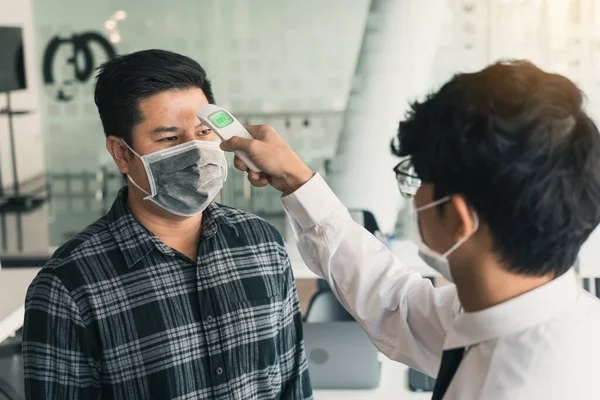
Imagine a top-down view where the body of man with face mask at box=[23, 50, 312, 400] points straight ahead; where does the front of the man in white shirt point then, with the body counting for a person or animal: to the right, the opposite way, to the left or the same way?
the opposite way

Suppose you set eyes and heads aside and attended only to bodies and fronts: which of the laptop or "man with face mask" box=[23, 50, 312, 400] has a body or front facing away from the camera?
the laptop

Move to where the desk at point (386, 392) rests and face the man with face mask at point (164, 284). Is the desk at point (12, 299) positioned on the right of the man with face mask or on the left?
right

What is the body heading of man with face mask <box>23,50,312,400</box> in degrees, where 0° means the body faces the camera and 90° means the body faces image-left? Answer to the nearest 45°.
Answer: approximately 315°

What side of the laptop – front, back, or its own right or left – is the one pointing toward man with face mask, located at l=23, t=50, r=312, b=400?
back

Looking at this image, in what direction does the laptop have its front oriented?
away from the camera

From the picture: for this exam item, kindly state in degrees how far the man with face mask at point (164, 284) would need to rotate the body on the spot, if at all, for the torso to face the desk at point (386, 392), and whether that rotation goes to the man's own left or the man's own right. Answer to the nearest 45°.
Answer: approximately 90° to the man's own left

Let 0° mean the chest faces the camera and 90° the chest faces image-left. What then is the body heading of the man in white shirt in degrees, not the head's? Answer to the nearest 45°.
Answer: approximately 135°

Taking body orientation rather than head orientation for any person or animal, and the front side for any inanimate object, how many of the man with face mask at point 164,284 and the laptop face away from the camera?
1

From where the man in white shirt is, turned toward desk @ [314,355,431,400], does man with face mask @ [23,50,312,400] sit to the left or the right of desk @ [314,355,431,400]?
left

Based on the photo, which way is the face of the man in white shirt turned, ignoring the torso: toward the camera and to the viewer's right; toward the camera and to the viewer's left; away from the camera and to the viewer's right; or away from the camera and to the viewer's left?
away from the camera and to the viewer's left
